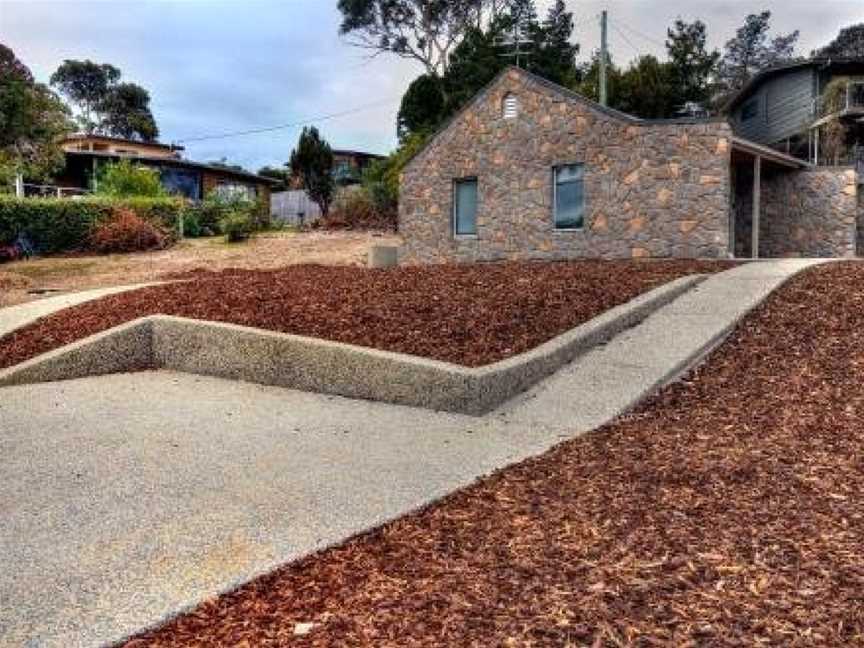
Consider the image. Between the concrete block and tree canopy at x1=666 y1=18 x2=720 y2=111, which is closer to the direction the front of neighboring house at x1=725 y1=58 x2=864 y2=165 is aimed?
the concrete block

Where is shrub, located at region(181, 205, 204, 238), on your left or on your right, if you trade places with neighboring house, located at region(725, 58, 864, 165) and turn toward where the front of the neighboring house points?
on your right

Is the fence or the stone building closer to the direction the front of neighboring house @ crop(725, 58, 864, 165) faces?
the stone building
